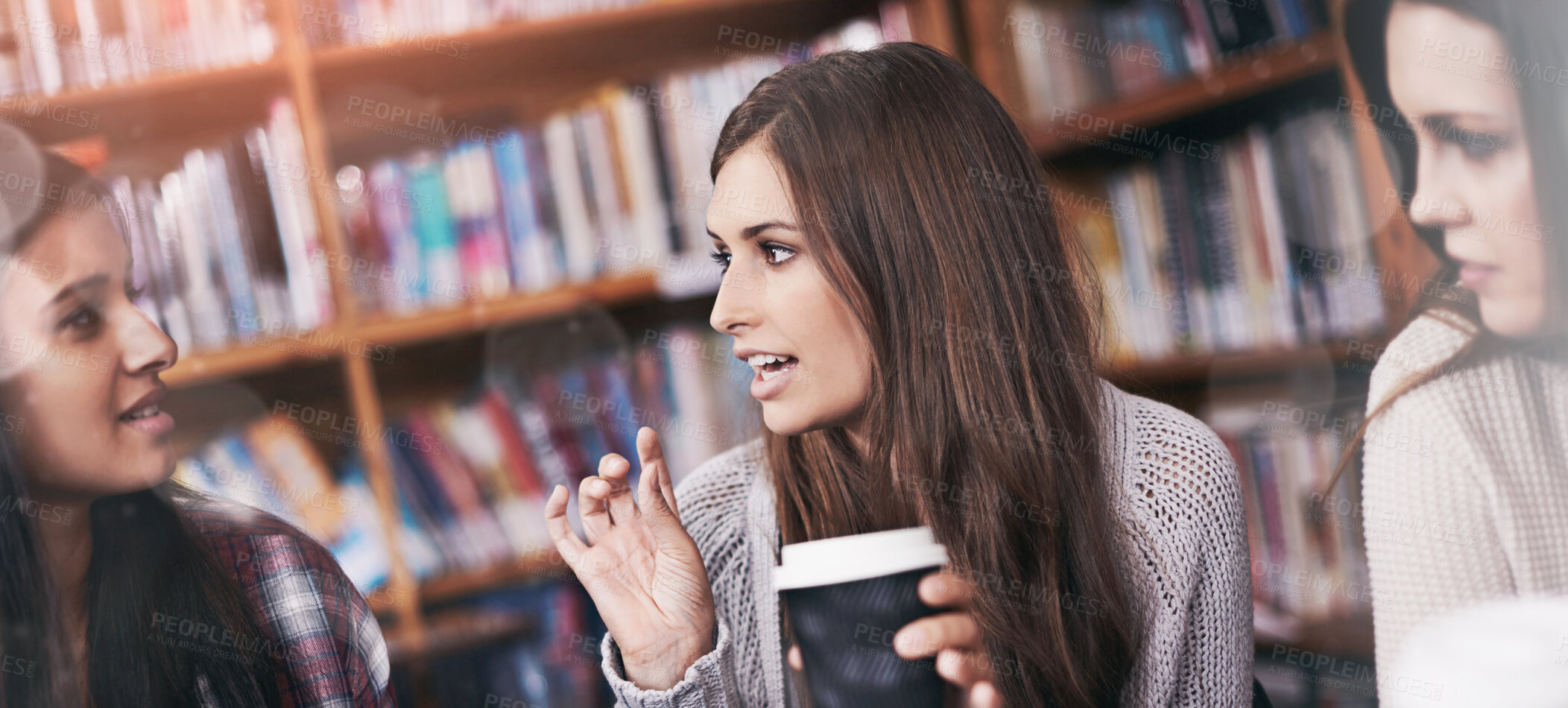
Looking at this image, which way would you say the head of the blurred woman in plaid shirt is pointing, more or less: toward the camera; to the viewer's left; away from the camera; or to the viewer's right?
to the viewer's right

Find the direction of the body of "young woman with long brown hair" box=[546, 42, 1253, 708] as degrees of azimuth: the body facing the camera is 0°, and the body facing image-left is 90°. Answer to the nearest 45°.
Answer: approximately 45°

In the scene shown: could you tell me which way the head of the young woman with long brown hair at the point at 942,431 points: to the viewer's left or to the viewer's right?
to the viewer's left

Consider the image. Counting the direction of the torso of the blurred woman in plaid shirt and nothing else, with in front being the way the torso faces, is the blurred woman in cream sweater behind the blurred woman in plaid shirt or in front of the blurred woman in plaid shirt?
in front

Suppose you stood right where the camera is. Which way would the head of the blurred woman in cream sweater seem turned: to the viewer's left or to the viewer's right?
to the viewer's left

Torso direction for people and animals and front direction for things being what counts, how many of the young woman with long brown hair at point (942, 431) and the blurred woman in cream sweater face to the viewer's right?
0

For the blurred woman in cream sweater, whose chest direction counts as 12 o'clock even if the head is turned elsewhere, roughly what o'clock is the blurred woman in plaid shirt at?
The blurred woman in plaid shirt is roughly at 12 o'clock from the blurred woman in cream sweater.

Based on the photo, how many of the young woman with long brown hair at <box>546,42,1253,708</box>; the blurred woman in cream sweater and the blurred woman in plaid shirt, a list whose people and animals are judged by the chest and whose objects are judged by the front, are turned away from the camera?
0

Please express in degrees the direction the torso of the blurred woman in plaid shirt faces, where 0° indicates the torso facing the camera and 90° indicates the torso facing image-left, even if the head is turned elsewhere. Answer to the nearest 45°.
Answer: approximately 315°
